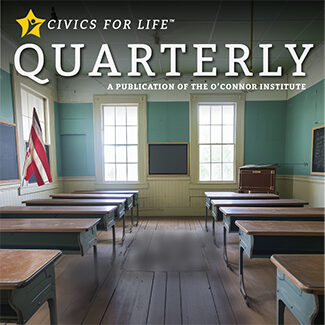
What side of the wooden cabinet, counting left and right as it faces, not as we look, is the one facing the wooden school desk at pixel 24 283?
front

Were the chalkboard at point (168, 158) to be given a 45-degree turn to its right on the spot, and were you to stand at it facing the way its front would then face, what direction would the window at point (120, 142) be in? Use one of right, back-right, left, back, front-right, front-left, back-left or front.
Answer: front-right

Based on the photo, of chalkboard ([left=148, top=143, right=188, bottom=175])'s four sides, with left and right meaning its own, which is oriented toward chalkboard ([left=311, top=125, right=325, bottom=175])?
left

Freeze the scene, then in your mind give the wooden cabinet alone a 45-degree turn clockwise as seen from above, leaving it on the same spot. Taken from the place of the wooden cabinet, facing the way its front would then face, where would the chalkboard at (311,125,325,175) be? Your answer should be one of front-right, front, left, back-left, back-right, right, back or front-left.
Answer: back-left

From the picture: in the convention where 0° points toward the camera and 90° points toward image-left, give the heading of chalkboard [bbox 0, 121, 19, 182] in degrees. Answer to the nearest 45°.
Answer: approximately 315°

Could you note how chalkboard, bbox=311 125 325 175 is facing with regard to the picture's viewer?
facing the viewer and to the left of the viewer

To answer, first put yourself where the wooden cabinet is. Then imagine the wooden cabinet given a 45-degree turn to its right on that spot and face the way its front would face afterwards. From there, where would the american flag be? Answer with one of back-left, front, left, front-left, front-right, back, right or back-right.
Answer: front

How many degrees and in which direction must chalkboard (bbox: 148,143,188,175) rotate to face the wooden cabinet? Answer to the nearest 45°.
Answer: approximately 90° to its left

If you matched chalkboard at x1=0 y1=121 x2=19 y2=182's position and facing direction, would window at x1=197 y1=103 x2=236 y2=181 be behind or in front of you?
in front

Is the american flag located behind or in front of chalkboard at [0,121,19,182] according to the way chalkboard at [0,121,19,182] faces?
in front

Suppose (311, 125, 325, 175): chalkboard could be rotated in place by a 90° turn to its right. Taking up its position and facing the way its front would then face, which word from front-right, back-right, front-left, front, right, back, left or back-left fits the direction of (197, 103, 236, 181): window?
front-left
